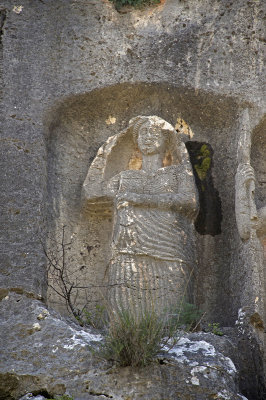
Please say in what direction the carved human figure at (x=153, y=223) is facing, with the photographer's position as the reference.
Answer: facing the viewer

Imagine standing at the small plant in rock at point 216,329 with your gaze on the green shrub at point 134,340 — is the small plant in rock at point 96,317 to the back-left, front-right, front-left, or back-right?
front-right

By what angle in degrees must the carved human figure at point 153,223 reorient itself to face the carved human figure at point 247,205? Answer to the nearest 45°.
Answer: approximately 90° to its left

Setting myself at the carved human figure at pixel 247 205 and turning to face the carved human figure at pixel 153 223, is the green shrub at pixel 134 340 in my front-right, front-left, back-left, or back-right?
front-left
